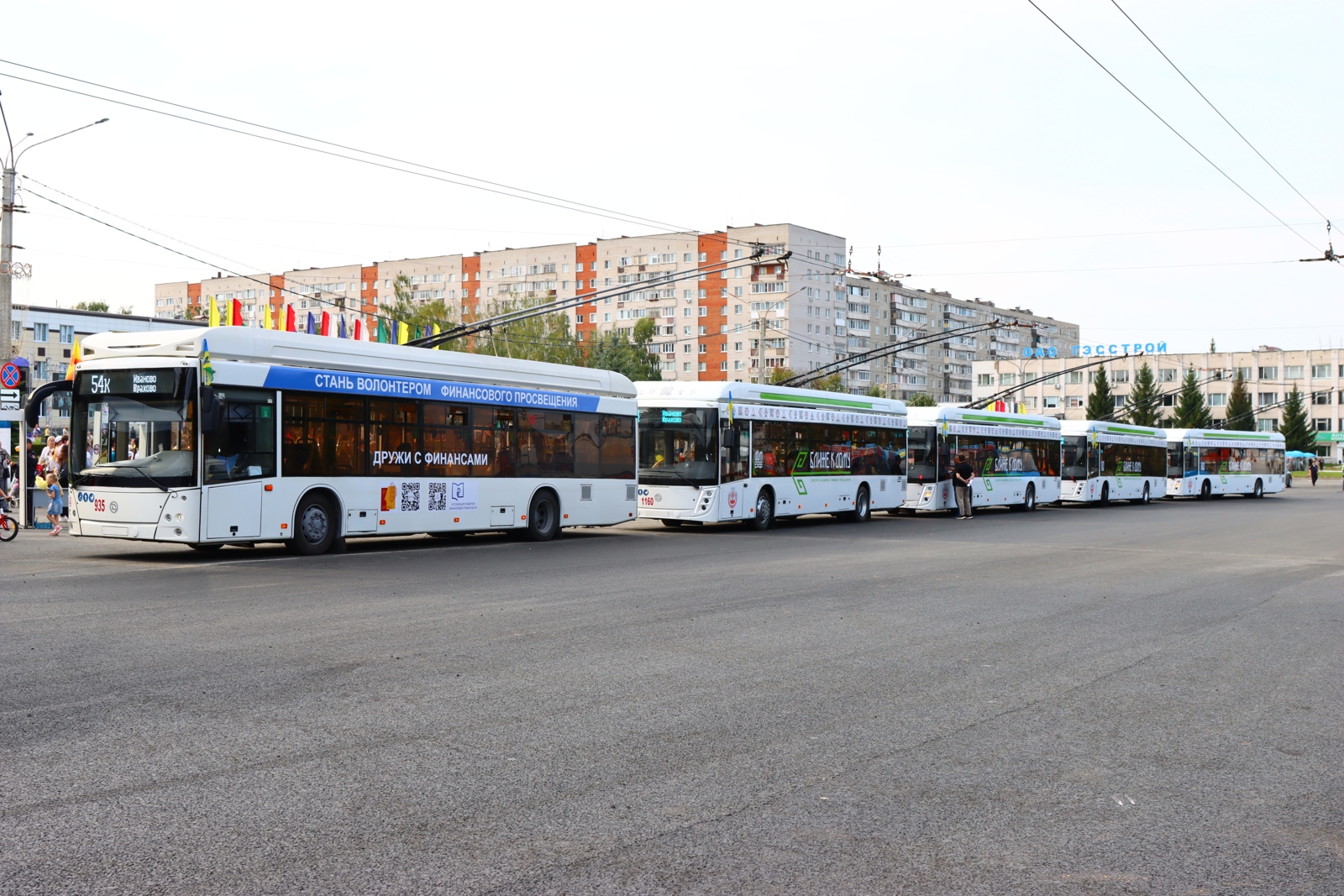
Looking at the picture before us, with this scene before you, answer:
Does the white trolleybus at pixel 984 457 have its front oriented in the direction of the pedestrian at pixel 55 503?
yes

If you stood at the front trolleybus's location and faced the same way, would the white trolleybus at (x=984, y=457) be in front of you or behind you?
behind

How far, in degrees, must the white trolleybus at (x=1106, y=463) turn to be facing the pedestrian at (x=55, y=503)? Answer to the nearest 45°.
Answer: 0° — it already faces them

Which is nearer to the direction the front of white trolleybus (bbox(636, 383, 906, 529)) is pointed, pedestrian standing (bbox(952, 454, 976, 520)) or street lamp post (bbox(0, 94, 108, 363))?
the street lamp post

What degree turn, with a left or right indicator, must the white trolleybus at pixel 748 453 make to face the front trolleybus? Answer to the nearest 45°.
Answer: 0° — it already faces it

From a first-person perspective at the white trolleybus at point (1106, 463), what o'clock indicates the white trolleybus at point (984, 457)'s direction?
the white trolleybus at point (984, 457) is roughly at 11 o'clock from the white trolleybus at point (1106, 463).

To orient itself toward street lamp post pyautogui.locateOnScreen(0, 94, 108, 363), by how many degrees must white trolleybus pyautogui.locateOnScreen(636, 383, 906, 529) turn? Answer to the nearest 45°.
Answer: approximately 45° to its right

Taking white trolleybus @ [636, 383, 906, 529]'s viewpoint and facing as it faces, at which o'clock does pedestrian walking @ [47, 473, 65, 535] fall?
The pedestrian walking is roughly at 1 o'clock from the white trolleybus.
